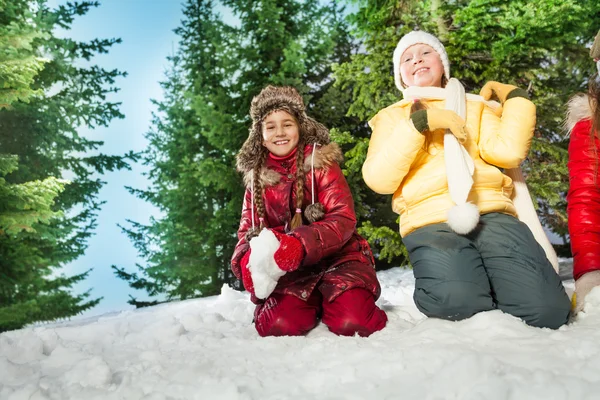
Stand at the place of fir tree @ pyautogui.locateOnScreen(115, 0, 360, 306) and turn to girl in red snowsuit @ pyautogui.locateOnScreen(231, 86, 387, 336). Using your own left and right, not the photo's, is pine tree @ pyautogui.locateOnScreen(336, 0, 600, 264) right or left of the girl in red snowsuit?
left

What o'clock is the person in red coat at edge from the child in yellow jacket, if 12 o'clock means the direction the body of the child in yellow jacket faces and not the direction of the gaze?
The person in red coat at edge is roughly at 8 o'clock from the child in yellow jacket.

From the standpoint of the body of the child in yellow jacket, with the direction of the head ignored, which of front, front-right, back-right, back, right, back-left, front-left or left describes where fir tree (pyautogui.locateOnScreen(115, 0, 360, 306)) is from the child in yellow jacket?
back-right

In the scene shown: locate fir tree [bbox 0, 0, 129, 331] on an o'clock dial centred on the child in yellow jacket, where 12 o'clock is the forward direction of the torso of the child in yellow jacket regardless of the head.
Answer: The fir tree is roughly at 4 o'clock from the child in yellow jacket.

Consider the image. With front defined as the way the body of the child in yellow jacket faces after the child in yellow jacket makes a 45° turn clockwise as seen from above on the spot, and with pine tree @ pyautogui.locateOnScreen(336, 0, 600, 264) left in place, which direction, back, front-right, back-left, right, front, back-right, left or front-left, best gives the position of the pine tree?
back-right

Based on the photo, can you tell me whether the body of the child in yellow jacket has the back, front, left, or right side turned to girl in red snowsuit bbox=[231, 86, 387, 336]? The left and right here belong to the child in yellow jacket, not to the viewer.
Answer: right

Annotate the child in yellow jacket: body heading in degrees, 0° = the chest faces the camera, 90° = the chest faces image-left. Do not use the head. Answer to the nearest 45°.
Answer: approximately 0°
